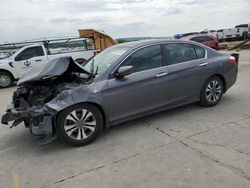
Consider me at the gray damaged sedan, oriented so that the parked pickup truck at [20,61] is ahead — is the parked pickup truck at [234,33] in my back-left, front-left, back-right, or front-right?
front-right

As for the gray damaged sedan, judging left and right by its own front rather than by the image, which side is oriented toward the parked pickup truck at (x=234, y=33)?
back

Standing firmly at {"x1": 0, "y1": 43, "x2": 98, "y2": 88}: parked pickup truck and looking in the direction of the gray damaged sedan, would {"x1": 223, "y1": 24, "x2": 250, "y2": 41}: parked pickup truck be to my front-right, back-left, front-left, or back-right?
back-left

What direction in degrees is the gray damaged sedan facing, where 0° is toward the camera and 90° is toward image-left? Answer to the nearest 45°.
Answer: approximately 45°

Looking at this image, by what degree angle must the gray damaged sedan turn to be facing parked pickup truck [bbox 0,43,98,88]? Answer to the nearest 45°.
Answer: approximately 90° to its right

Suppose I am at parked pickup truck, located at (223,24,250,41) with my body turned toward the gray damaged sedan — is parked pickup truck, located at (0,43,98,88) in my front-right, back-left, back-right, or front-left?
front-right
